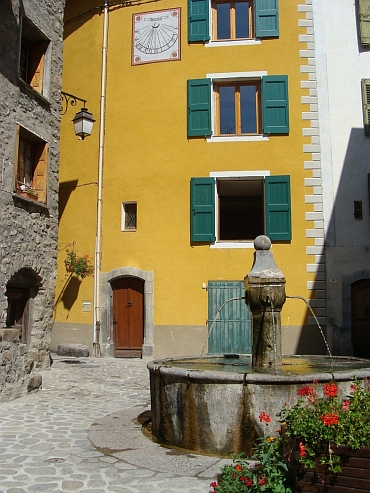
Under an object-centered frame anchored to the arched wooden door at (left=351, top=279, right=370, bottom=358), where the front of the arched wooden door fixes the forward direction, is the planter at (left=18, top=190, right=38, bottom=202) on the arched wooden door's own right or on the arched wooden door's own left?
on the arched wooden door's own right

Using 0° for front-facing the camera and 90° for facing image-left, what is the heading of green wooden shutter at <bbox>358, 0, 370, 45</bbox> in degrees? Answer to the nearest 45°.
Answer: approximately 0°

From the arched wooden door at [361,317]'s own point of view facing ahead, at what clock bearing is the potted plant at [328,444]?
The potted plant is roughly at 12 o'clock from the arched wooden door.

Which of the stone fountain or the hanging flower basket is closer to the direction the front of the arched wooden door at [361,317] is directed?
the stone fountain

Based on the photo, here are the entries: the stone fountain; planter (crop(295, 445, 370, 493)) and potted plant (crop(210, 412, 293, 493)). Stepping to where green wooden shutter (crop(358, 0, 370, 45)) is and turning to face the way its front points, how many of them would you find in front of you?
3

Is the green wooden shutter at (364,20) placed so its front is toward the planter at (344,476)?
yes

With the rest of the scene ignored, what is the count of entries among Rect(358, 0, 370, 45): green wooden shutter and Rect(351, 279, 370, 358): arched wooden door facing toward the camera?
2
